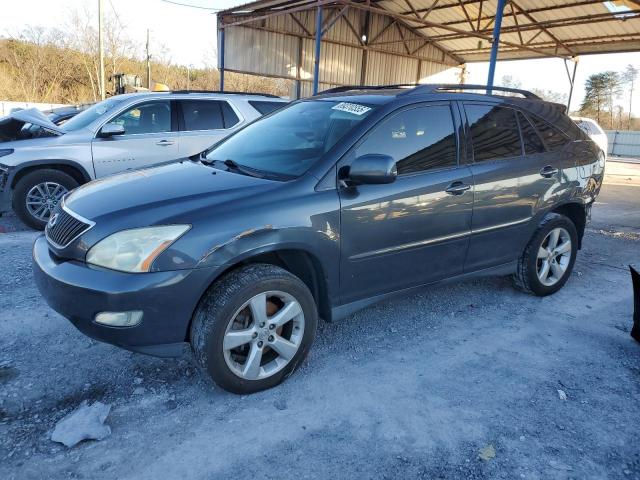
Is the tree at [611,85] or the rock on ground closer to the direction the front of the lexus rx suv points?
the rock on ground

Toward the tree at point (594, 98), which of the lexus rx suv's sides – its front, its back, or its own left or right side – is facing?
back

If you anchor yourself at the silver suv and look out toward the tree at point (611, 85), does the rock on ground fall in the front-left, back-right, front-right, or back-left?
back-right

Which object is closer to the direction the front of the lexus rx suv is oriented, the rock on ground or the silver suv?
the rock on ground

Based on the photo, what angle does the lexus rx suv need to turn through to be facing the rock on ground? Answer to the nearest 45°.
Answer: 0° — it already faces it

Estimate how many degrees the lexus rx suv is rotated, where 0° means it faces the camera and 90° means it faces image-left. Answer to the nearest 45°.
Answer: approximately 45°

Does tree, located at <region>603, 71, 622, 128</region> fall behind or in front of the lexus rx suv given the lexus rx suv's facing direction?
behind

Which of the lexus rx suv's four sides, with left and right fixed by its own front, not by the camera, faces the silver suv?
right
